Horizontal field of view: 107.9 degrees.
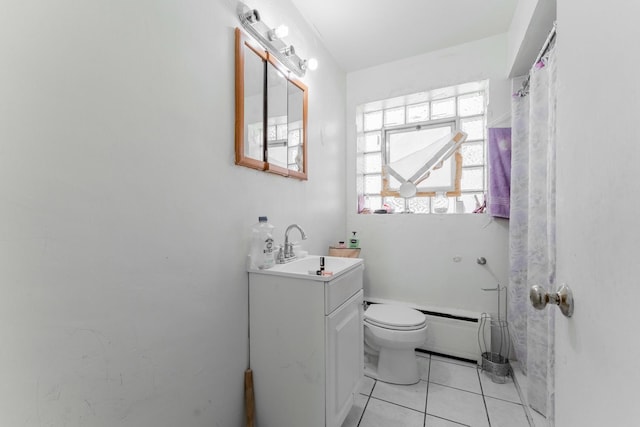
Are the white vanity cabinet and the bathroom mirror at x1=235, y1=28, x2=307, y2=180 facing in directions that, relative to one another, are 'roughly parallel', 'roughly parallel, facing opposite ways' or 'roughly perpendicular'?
roughly parallel

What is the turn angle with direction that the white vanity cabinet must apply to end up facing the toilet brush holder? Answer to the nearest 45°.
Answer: approximately 45° to its left

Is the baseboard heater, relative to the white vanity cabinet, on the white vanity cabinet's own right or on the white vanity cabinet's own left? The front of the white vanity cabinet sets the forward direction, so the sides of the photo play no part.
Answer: on the white vanity cabinet's own left

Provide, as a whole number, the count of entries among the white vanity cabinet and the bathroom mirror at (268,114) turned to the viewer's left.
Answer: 0

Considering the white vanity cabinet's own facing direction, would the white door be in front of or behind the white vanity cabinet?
in front

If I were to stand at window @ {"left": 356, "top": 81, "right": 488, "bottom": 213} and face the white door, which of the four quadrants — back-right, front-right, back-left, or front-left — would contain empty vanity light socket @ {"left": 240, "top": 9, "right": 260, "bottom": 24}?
front-right

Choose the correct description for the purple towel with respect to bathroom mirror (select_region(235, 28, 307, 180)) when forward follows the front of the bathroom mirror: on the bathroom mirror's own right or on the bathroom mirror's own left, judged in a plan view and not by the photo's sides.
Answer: on the bathroom mirror's own left

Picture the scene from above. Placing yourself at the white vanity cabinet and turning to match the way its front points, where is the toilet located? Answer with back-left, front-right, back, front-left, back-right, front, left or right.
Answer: left

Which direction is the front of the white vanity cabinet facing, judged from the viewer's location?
facing the viewer and to the right of the viewer

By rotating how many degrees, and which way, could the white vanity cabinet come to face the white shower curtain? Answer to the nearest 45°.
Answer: approximately 45° to its left
